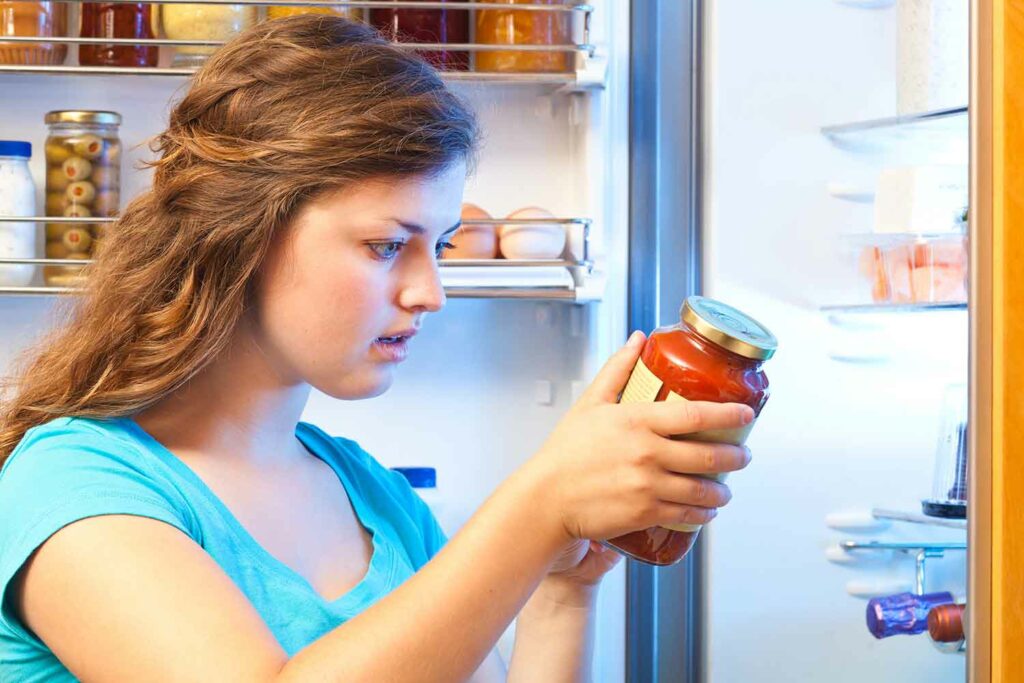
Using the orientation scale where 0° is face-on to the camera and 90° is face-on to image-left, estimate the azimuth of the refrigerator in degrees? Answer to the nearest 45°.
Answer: approximately 45°
